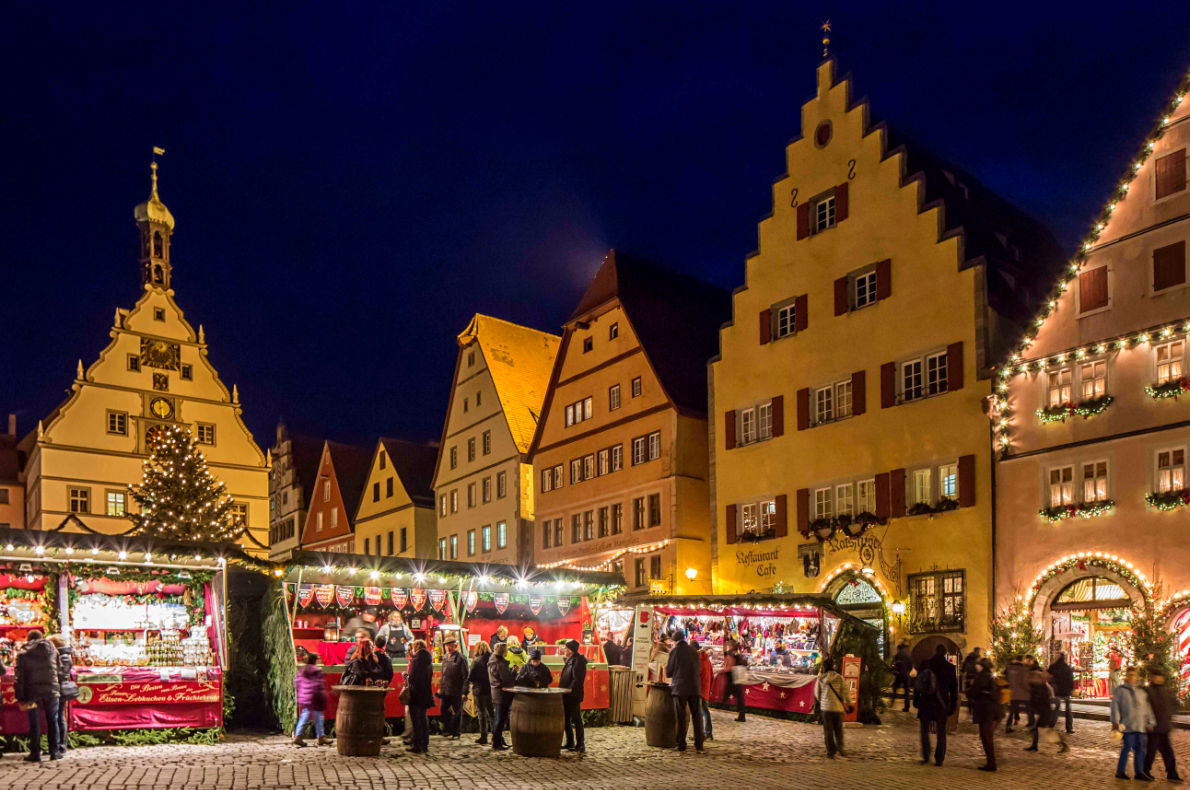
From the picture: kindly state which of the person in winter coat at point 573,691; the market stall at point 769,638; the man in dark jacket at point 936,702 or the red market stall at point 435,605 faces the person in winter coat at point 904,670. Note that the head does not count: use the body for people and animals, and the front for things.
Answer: the man in dark jacket

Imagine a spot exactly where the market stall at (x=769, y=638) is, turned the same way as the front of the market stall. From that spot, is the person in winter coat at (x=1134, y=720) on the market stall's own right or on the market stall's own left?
on the market stall's own left

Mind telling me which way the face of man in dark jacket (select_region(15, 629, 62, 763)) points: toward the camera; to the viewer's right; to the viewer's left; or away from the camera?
away from the camera

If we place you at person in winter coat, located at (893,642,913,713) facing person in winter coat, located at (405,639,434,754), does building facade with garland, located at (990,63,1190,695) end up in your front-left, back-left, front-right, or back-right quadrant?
back-left

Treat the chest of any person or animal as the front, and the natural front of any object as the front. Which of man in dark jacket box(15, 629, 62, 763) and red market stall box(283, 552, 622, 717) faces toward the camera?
the red market stall

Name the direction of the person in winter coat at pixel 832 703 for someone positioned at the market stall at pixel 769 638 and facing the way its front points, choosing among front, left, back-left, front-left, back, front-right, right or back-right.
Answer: front-left

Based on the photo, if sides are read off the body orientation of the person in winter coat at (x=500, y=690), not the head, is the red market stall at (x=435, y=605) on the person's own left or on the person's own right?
on the person's own left

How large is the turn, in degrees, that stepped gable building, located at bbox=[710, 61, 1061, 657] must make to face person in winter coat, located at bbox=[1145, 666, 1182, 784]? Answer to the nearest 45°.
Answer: approximately 45° to its left

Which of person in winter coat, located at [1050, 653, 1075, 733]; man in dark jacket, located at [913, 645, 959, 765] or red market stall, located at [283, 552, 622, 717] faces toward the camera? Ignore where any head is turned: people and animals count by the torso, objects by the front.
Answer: the red market stall

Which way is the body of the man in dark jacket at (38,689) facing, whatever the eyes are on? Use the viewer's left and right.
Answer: facing away from the viewer

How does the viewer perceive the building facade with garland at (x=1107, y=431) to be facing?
facing the viewer and to the left of the viewer

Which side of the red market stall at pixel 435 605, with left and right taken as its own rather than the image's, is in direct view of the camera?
front
